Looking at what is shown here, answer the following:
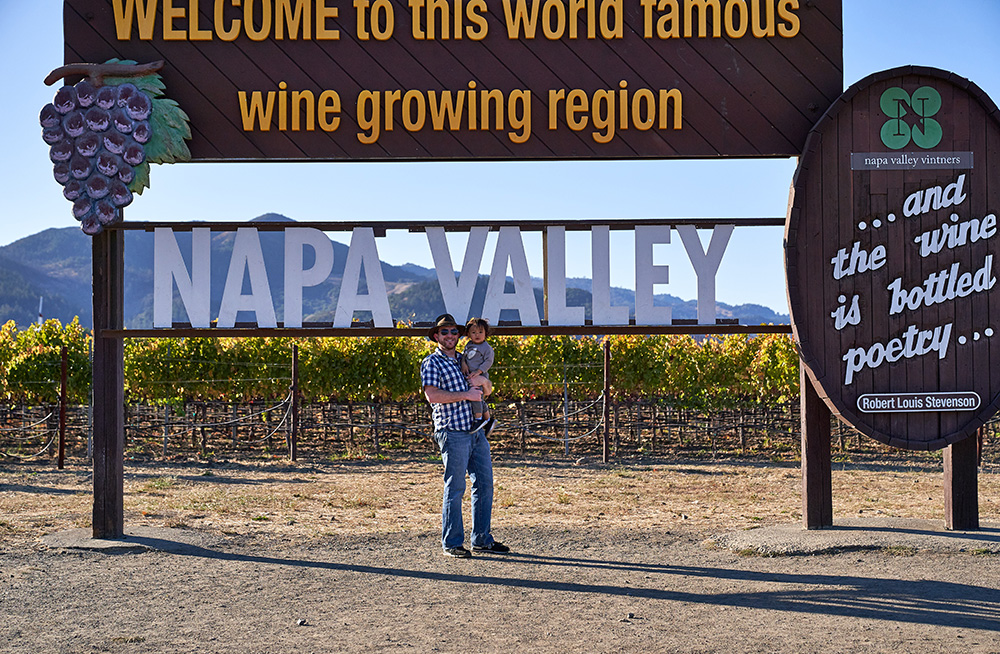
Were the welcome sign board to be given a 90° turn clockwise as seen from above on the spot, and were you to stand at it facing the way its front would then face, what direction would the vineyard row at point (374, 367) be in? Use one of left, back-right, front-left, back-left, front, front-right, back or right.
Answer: right

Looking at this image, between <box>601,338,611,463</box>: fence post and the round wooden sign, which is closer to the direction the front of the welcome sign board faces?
the round wooden sign

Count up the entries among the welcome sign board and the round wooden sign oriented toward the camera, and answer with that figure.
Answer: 2

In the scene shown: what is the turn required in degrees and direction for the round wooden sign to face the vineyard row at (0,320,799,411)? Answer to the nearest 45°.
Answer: approximately 135° to its right

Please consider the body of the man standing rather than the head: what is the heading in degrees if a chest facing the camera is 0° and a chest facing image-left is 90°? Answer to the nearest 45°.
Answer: approximately 315°
